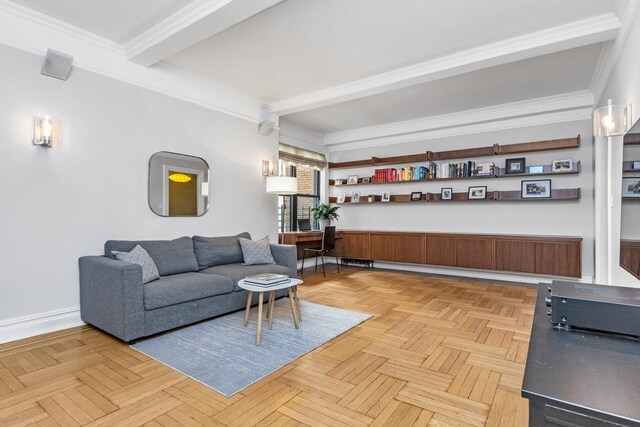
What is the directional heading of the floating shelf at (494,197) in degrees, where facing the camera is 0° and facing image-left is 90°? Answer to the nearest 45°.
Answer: approximately 0°

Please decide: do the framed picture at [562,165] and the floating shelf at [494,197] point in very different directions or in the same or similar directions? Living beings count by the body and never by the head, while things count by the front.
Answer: same or similar directions

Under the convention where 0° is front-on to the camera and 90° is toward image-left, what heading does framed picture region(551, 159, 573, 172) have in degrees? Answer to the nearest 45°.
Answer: approximately 0°

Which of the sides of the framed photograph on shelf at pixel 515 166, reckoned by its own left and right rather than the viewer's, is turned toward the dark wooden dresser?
front

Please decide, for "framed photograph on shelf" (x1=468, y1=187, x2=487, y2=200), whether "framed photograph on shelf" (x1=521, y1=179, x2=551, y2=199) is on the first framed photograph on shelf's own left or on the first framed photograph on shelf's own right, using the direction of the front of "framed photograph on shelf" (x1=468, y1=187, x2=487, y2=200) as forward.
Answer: on the first framed photograph on shelf's own left

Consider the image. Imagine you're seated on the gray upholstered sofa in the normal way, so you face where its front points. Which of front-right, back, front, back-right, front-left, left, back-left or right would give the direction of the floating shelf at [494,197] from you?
front-left

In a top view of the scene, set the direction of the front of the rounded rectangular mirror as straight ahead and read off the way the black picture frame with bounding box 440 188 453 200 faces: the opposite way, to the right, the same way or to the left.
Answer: to the right

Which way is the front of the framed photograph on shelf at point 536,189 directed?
toward the camera

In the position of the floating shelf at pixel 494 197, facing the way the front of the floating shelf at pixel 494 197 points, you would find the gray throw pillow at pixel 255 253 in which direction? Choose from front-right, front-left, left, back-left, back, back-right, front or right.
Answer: front-right

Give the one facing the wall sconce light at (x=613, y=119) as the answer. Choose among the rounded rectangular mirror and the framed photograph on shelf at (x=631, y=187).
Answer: the rounded rectangular mirror

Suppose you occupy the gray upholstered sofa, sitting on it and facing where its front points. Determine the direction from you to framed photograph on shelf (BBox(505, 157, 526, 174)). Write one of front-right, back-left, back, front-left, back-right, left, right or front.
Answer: front-left

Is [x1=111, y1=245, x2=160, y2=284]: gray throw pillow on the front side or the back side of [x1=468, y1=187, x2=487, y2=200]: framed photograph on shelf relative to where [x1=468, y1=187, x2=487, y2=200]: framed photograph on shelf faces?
on the front side

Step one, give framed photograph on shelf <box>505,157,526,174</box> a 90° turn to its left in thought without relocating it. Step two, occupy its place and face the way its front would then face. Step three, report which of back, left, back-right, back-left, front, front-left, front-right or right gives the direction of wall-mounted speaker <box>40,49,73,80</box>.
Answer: back-right

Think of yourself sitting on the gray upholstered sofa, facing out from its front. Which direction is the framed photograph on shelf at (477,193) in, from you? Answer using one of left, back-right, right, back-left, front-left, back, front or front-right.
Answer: front-left

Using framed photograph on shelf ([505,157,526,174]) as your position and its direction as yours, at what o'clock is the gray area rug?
The gray area rug is roughly at 1 o'clock from the framed photograph on shelf.
